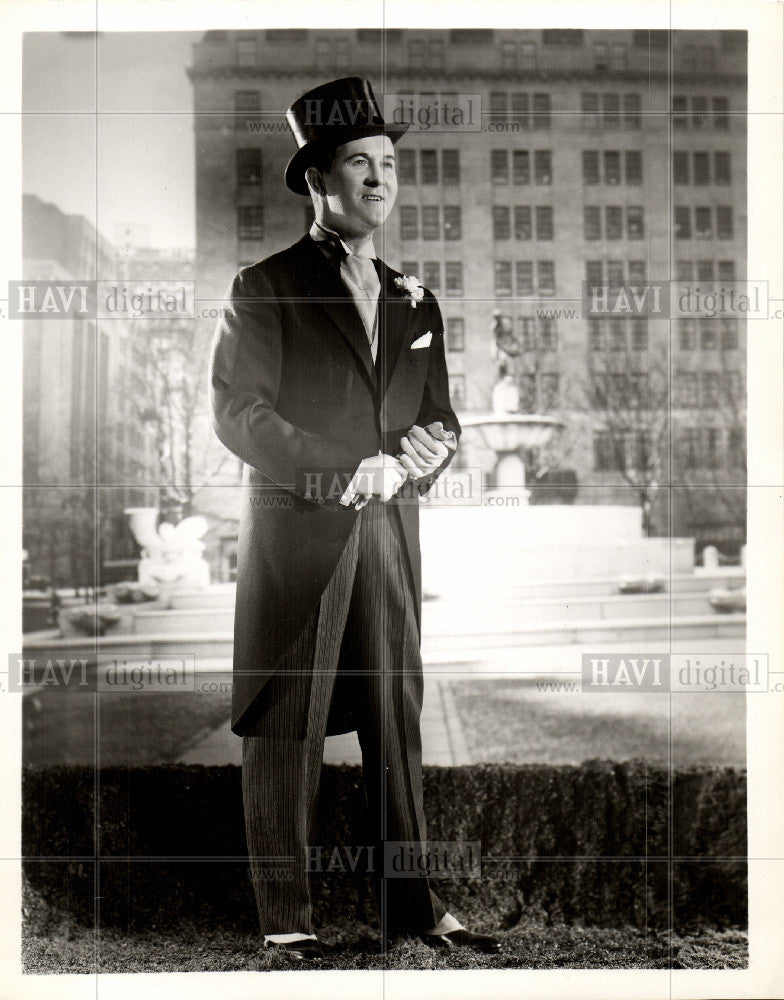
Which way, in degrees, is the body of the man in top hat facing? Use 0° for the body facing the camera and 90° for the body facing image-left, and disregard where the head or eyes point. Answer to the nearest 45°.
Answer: approximately 315°
